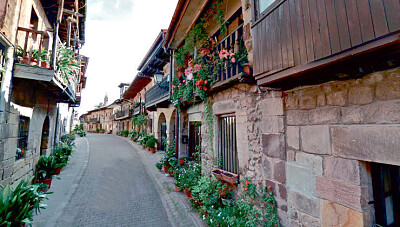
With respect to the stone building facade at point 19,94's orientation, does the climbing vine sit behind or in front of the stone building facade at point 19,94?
in front

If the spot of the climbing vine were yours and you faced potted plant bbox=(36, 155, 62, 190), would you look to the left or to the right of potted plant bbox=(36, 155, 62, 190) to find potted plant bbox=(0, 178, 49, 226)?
left

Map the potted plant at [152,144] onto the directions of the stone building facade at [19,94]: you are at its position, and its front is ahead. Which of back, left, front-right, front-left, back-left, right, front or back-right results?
front-left

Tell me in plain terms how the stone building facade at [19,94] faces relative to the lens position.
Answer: facing to the right of the viewer
